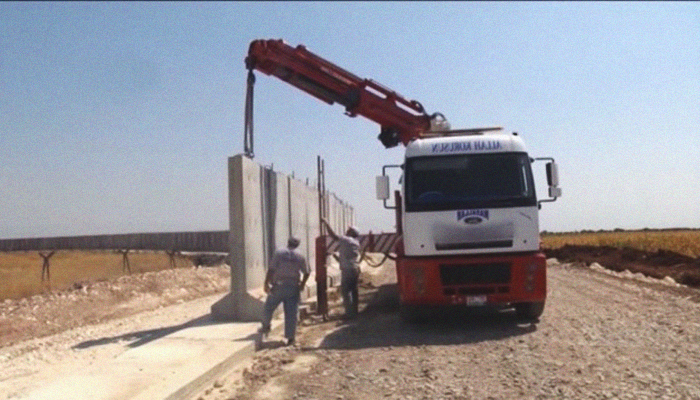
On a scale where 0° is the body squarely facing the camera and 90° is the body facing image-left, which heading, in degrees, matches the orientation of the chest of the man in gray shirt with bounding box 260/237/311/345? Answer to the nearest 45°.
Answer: approximately 180°

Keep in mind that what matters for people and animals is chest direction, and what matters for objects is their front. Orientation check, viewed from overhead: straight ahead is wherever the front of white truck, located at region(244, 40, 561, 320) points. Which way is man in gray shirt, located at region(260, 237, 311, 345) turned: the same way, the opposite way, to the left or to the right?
the opposite way

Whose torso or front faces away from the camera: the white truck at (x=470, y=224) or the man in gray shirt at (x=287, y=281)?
the man in gray shirt

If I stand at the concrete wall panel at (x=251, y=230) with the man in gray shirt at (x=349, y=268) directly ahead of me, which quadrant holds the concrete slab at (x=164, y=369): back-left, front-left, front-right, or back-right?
back-right

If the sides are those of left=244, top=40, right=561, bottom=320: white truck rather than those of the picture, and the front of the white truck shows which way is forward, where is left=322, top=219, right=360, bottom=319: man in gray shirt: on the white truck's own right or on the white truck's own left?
on the white truck's own right

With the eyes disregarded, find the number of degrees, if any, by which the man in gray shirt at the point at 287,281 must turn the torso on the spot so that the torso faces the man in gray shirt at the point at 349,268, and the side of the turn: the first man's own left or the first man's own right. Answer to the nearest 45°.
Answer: approximately 45° to the first man's own right

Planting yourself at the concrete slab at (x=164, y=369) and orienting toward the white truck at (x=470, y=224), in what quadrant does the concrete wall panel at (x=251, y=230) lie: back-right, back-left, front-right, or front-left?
front-left

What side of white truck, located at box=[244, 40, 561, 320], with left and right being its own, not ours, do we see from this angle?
front

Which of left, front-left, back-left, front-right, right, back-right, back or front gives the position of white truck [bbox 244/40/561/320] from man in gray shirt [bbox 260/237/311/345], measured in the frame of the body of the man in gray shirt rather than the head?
right

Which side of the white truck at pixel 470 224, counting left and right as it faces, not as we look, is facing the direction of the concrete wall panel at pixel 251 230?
right

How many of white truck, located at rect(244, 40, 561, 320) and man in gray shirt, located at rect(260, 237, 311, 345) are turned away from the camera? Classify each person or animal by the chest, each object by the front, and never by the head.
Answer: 1
